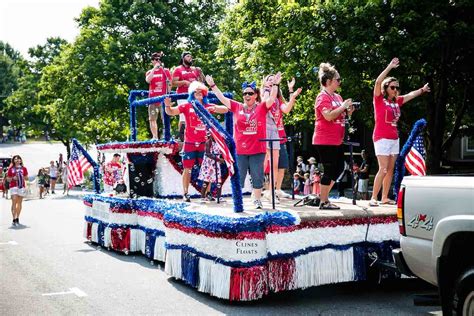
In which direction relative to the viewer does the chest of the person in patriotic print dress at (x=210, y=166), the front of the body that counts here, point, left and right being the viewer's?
facing the viewer and to the right of the viewer

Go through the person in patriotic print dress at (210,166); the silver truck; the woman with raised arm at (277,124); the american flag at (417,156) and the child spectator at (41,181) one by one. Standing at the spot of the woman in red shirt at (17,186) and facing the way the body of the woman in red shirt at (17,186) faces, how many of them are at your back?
1

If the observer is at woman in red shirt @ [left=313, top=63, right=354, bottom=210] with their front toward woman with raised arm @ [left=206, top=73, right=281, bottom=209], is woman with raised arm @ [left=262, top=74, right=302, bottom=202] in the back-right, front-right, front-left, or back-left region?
front-right

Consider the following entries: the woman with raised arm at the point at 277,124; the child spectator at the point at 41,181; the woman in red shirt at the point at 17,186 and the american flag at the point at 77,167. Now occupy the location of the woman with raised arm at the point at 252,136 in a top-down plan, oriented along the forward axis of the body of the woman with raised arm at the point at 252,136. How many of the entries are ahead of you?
0

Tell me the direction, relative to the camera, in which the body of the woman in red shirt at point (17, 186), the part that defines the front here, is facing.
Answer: toward the camera

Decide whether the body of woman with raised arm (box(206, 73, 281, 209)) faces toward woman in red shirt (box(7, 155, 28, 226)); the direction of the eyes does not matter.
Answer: no

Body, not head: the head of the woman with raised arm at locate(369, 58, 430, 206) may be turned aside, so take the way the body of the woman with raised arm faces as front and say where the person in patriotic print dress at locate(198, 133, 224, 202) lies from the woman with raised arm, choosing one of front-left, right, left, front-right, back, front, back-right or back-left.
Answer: back-right

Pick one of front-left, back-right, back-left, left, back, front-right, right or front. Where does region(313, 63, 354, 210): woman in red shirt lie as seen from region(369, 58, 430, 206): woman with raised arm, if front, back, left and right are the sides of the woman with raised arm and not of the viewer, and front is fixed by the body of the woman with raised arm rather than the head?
right
